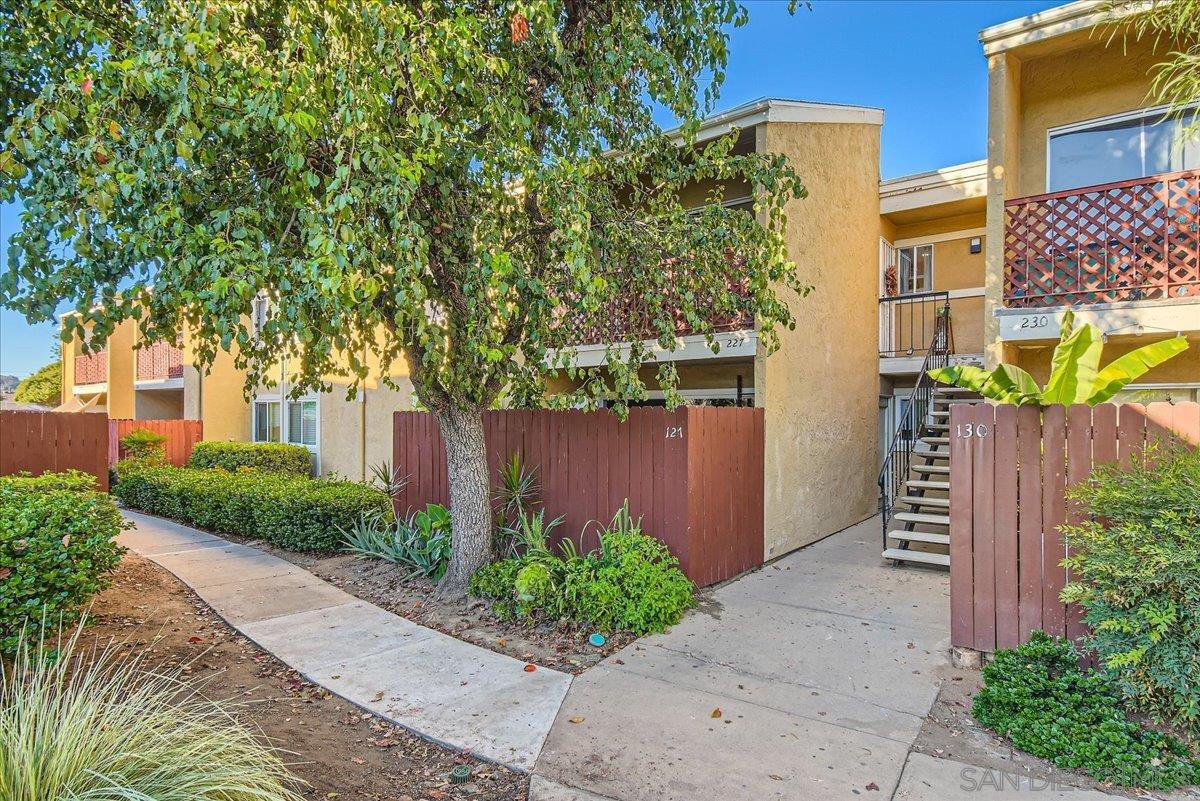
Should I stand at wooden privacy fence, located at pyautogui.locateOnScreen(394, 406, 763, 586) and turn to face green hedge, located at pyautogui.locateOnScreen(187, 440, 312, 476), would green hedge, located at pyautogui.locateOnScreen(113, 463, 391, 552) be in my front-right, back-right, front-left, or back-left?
front-left

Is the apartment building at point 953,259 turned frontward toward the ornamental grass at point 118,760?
yes

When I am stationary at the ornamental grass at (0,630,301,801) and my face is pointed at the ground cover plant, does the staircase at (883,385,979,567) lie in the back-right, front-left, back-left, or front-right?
front-left

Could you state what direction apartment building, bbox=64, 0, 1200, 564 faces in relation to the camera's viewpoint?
facing the viewer and to the left of the viewer

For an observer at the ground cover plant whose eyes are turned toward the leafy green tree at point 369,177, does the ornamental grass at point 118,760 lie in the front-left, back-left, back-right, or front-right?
front-left

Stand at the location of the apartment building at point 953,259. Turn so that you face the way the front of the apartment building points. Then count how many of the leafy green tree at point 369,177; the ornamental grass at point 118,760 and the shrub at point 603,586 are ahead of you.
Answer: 3

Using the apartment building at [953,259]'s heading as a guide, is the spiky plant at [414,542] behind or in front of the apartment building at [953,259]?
in front

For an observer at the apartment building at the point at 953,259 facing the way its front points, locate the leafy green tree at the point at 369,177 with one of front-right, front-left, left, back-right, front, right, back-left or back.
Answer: front

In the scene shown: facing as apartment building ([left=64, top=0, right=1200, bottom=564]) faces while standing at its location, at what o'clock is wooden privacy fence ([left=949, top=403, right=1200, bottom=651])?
The wooden privacy fence is roughly at 11 o'clock from the apartment building.

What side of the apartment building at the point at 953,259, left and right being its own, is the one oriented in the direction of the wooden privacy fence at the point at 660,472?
front

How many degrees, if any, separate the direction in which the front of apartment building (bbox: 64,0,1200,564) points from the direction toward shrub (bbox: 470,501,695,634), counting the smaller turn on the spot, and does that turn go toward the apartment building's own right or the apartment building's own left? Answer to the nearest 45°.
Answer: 0° — it already faces it

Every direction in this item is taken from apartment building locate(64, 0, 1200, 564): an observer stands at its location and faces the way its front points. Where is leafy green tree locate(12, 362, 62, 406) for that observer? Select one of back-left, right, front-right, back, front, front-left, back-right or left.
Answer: right

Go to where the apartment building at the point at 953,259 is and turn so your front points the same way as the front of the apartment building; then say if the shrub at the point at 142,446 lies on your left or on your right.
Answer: on your right

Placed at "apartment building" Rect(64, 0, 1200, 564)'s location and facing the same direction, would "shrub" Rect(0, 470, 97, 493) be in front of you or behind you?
in front

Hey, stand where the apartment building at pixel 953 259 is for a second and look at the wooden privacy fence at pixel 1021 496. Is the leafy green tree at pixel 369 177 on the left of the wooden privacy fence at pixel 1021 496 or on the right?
right
